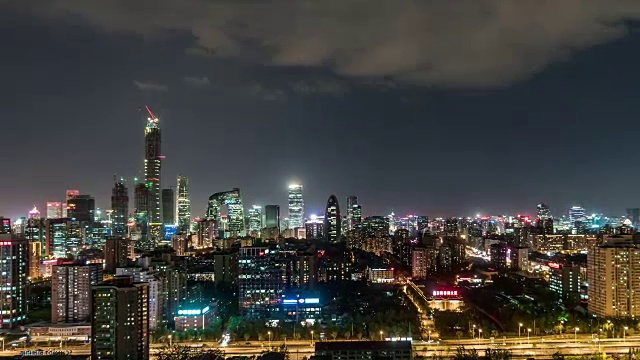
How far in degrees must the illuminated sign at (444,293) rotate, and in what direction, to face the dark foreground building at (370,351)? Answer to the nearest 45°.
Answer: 0° — it already faces it

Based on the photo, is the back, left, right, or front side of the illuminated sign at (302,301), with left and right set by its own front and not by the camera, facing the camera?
front

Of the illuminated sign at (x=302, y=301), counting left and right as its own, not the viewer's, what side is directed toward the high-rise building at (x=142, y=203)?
back

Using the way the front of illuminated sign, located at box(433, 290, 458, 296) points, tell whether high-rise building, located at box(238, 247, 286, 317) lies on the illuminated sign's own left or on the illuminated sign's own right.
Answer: on the illuminated sign's own right

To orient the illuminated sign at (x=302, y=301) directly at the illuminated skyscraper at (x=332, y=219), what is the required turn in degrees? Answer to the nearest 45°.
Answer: approximately 180°

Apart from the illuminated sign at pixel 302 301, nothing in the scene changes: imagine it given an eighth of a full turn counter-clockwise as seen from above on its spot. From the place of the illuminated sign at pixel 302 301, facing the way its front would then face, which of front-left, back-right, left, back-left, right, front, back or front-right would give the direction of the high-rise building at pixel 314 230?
back-left

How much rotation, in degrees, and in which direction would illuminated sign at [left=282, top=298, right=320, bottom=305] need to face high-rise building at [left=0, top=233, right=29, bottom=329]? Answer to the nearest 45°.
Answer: approximately 90° to its right

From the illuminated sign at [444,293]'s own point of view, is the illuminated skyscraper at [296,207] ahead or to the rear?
to the rear

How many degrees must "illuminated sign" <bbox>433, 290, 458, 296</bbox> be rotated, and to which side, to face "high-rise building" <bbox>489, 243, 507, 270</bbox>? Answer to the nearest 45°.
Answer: approximately 180°

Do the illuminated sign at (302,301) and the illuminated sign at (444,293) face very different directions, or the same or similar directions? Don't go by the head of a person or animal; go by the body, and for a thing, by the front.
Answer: same or similar directions

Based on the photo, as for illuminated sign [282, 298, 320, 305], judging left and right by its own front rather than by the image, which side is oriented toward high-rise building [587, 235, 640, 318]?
left

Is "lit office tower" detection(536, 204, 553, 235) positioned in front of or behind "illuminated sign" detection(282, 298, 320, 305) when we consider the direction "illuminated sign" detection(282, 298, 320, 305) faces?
behind
